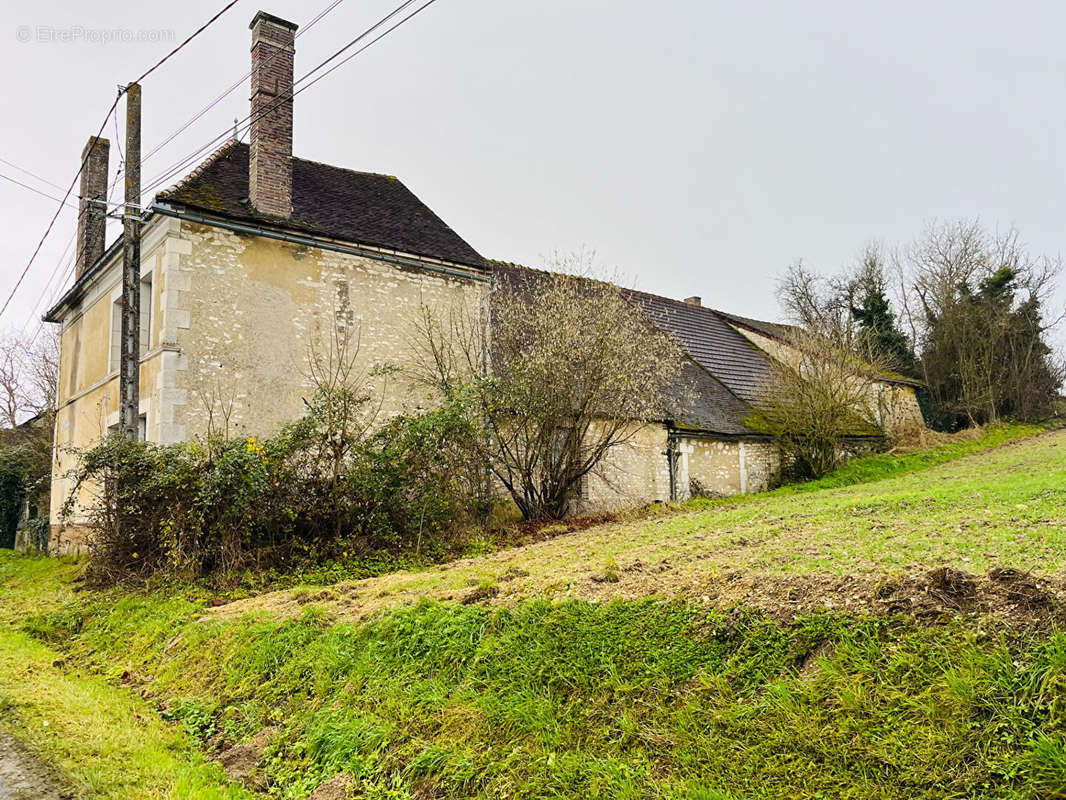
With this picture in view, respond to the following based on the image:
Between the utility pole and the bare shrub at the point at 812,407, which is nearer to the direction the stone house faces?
the utility pole
